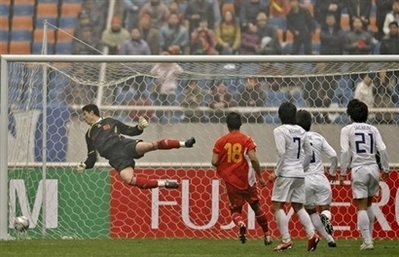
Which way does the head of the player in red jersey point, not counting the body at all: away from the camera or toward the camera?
away from the camera

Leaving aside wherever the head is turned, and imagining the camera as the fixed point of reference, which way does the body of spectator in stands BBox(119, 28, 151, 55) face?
toward the camera

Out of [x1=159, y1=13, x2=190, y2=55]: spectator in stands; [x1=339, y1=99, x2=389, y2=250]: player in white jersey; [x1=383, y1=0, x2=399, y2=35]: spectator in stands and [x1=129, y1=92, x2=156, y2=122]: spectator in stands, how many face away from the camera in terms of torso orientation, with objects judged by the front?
1

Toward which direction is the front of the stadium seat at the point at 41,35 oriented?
toward the camera

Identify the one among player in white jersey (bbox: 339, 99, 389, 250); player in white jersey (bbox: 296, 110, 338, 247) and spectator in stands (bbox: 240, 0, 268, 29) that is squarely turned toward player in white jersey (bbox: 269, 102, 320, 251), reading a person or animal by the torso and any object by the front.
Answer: the spectator in stands

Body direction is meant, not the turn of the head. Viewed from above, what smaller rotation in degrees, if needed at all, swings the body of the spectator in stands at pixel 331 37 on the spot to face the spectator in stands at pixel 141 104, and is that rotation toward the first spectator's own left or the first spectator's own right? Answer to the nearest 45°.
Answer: approximately 45° to the first spectator's own right

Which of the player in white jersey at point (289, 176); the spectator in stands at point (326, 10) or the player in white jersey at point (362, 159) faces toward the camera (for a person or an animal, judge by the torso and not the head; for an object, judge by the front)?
the spectator in stands

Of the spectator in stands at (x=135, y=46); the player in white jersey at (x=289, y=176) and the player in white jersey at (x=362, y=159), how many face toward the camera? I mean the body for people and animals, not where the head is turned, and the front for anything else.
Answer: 1

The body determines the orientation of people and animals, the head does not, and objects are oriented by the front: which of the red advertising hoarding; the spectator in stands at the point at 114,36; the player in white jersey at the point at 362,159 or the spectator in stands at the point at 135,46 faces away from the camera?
the player in white jersey

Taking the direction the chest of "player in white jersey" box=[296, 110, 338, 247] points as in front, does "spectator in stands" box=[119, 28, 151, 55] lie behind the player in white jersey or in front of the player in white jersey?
in front

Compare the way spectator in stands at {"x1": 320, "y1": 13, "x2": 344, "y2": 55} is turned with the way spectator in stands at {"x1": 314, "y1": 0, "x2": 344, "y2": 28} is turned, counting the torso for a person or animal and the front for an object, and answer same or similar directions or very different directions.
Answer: same or similar directions

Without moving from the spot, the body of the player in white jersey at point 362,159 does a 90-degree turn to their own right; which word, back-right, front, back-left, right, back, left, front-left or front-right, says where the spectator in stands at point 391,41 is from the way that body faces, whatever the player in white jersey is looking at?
left
